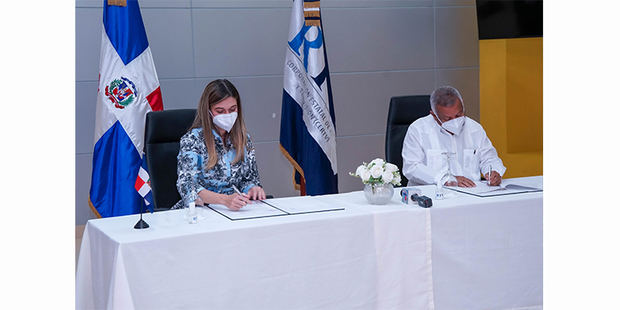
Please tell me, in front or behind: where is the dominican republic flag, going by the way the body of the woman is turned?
behind

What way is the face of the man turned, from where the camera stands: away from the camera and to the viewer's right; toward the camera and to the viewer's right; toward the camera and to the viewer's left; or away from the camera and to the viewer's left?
toward the camera and to the viewer's right

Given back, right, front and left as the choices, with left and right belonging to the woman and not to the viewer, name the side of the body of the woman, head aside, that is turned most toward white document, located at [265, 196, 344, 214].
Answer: front

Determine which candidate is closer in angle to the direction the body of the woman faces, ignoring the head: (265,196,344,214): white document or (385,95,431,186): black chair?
the white document

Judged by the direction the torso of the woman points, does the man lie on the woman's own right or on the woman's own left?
on the woman's own left

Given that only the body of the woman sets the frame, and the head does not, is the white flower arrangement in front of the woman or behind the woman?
in front

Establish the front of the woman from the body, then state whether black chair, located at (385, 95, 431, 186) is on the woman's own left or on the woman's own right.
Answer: on the woman's own left

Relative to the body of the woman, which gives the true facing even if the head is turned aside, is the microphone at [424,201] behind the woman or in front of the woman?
in front

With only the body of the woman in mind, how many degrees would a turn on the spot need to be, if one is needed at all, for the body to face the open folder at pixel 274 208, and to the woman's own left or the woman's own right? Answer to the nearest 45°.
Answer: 0° — they already face it

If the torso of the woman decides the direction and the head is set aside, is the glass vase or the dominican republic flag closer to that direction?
the glass vase

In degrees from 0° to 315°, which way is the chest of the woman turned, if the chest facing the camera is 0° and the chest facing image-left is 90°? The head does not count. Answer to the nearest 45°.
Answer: approximately 315°
